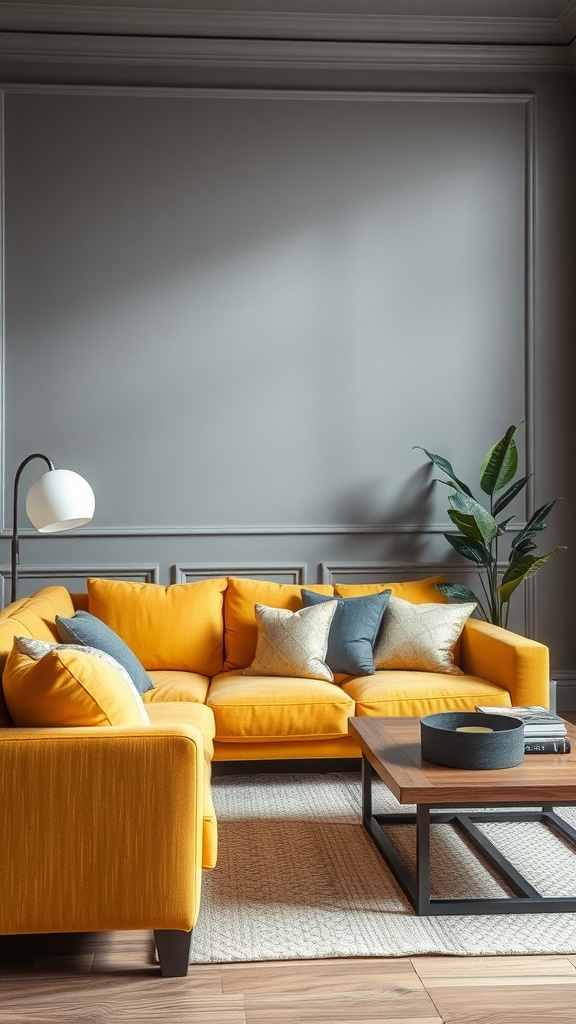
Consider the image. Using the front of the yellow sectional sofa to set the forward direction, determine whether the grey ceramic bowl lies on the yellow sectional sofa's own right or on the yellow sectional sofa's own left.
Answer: on the yellow sectional sofa's own left
